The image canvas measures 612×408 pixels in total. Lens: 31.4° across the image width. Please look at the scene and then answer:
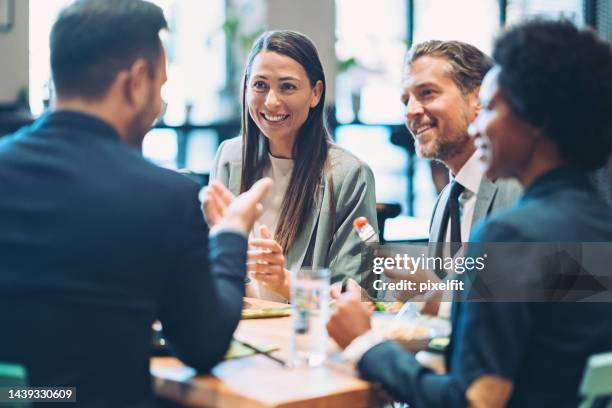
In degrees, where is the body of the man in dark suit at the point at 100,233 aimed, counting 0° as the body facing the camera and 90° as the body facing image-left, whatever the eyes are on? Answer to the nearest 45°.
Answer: approximately 225°

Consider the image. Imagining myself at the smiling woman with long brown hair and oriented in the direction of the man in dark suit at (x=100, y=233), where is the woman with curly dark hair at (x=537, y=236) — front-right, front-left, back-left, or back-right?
front-left

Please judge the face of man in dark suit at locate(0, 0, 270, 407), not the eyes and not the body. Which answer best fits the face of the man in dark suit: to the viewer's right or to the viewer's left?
to the viewer's right

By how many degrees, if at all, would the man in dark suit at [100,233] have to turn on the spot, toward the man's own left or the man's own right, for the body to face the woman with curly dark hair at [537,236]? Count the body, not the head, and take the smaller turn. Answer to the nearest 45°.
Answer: approximately 45° to the man's own right

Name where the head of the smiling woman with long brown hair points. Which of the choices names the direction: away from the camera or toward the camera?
toward the camera

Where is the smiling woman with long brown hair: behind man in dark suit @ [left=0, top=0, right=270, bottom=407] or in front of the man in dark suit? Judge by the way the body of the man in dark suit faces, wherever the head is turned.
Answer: in front

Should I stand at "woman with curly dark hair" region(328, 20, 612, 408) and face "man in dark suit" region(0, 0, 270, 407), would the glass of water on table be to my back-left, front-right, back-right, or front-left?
front-right
